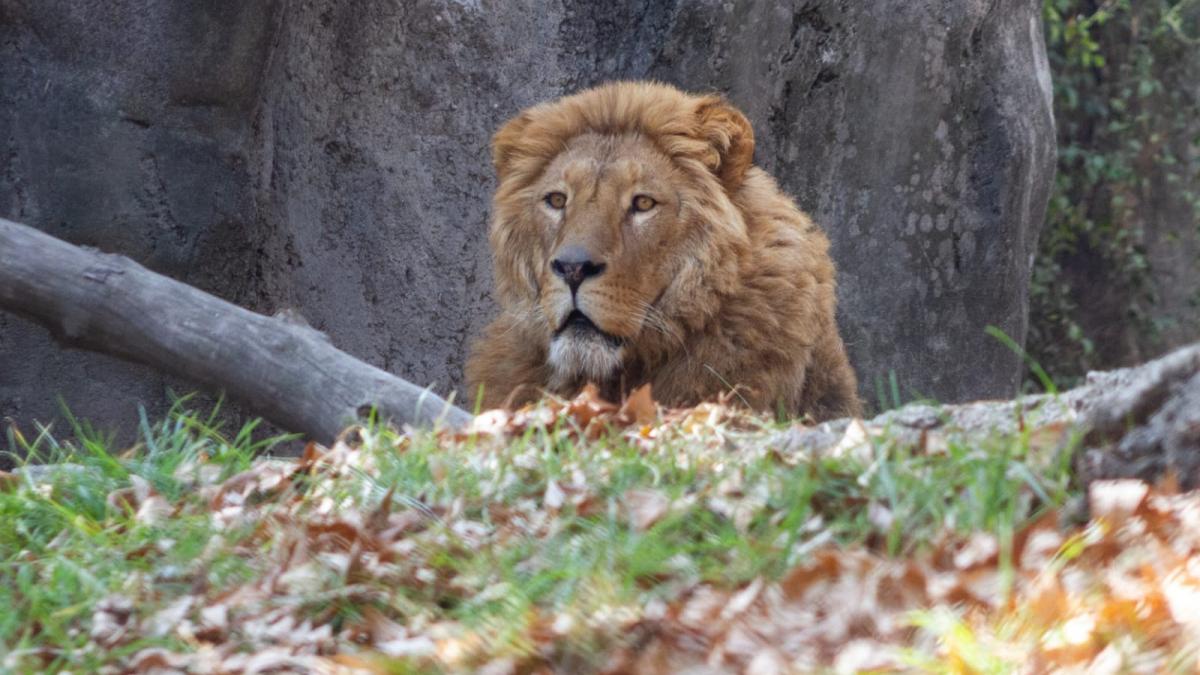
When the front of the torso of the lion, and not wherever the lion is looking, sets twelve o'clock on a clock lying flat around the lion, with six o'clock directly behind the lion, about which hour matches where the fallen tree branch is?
The fallen tree branch is roughly at 1 o'clock from the lion.
